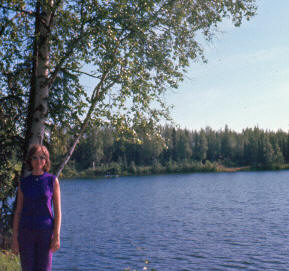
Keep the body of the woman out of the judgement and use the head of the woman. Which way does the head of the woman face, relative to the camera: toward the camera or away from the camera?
toward the camera

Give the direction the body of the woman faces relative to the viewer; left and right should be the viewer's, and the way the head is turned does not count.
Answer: facing the viewer
